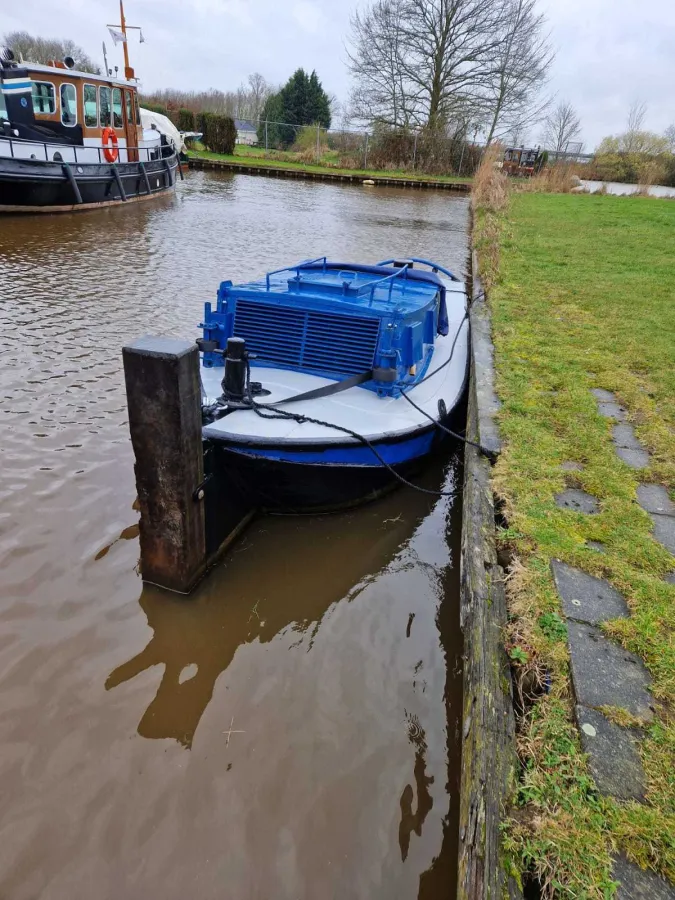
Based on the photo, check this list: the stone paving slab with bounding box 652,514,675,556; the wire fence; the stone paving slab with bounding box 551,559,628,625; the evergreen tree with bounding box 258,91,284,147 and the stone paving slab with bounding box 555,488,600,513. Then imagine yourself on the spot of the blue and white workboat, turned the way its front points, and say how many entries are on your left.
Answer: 3

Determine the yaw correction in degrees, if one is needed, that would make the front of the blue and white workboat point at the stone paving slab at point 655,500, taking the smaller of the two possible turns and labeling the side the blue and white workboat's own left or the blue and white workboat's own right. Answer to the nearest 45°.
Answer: approximately 90° to the blue and white workboat's own left

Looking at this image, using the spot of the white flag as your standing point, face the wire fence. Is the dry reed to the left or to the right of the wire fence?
right

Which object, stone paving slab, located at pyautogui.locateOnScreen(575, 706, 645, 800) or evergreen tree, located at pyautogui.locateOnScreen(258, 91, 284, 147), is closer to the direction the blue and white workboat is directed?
the stone paving slab

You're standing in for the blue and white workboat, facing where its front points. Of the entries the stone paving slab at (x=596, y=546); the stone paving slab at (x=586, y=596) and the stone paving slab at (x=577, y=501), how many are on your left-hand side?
3

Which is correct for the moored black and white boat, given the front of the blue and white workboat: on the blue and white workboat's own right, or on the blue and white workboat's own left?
on the blue and white workboat's own right

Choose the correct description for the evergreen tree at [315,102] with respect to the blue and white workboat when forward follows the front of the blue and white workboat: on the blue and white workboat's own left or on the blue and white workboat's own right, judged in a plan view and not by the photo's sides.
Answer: on the blue and white workboat's own right

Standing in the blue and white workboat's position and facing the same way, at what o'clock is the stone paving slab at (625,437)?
The stone paving slab is roughly at 8 o'clock from the blue and white workboat.
